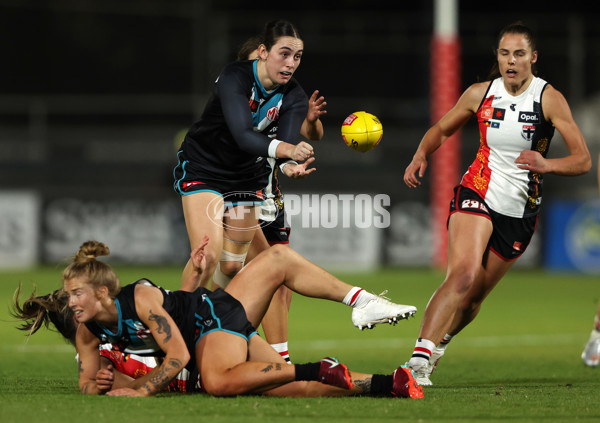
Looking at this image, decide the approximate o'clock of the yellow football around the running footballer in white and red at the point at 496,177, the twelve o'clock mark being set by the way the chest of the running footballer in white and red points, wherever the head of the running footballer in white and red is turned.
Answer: The yellow football is roughly at 3 o'clock from the running footballer in white and red.

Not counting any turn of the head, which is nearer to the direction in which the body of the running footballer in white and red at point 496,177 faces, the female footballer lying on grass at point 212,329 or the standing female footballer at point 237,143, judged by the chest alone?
the female footballer lying on grass

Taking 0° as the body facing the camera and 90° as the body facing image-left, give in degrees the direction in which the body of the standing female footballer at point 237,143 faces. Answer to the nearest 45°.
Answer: approximately 315°

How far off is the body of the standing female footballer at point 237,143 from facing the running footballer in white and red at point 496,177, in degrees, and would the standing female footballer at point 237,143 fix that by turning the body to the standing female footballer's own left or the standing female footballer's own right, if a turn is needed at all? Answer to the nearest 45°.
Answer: approximately 45° to the standing female footballer's own left

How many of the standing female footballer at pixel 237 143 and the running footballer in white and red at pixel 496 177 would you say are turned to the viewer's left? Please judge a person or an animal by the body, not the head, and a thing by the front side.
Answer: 0
